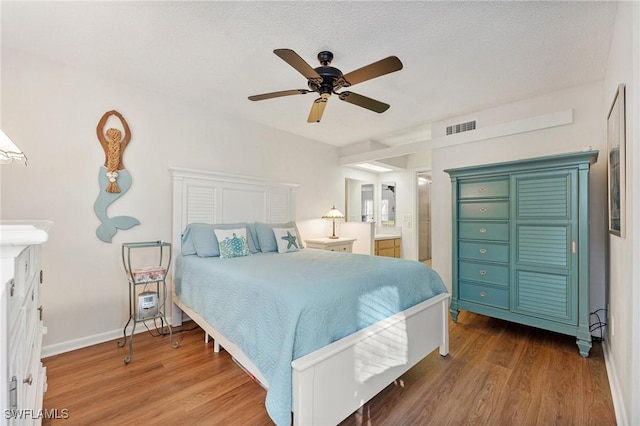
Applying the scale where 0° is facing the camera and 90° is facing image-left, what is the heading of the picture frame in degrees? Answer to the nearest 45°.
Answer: approximately 90°

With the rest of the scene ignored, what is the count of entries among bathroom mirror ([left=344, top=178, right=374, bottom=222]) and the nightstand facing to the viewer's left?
0

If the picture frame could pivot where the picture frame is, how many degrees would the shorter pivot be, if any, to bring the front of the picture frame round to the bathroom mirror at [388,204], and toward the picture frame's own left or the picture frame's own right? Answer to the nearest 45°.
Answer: approximately 45° to the picture frame's own right

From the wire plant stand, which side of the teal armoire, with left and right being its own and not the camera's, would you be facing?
front

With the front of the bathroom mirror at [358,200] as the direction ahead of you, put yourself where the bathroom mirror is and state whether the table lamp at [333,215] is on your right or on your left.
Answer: on your right

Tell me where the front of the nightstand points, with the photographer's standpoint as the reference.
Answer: facing the viewer and to the right of the viewer

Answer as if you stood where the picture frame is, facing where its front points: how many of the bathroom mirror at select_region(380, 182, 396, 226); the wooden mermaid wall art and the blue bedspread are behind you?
0

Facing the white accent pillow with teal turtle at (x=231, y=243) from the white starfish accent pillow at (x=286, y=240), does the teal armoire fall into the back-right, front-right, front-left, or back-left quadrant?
back-left

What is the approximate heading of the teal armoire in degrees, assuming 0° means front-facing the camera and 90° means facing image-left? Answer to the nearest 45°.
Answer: approximately 45°

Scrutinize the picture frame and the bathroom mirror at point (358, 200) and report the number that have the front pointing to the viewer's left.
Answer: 1

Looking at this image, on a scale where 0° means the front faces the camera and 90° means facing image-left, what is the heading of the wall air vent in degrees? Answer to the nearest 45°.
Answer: approximately 45°

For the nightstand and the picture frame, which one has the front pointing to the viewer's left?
the picture frame

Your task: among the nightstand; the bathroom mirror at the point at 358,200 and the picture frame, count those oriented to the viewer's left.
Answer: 1

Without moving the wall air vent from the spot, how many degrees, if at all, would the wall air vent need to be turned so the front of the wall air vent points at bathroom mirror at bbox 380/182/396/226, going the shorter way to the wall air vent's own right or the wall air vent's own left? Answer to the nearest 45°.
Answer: approximately 90° to the wall air vent's own right

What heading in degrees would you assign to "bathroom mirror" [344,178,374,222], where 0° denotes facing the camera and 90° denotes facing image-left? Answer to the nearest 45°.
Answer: approximately 315°

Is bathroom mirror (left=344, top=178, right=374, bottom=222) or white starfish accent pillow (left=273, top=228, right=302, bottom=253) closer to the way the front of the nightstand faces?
the white starfish accent pillow

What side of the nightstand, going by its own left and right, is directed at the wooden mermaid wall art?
right
